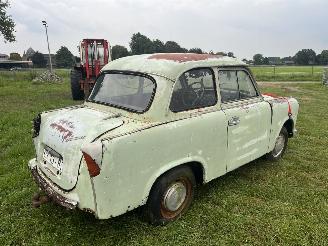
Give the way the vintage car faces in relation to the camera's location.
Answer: facing away from the viewer and to the right of the viewer

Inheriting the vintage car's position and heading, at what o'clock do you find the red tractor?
The red tractor is roughly at 10 o'clock from the vintage car.
